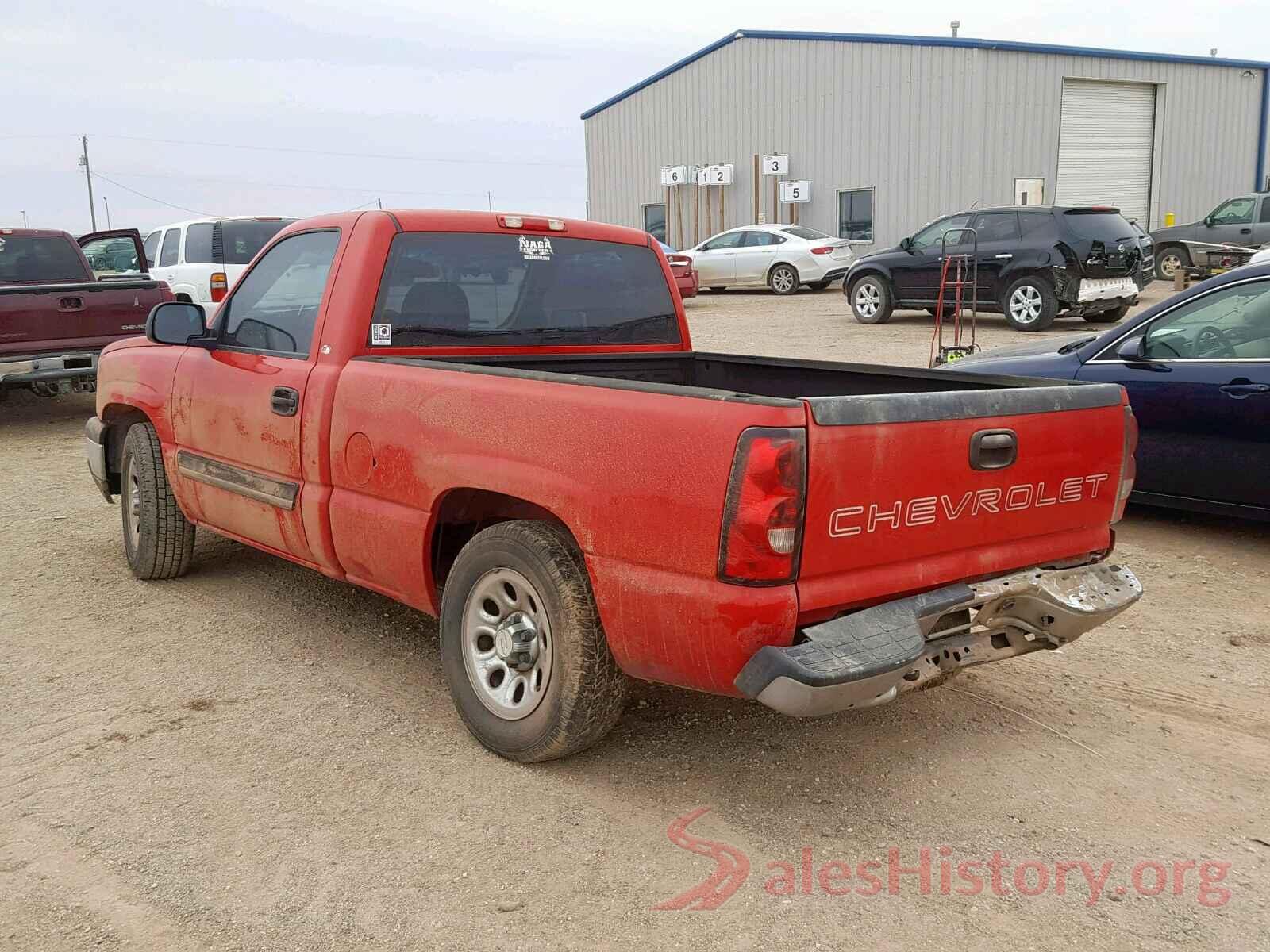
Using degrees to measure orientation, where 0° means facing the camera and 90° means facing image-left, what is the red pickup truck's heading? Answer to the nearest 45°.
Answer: approximately 135°

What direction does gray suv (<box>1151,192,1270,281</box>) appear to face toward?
to the viewer's left

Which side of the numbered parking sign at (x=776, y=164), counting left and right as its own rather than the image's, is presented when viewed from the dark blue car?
front

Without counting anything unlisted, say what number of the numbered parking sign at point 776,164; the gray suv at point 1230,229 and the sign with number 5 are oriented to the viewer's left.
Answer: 1

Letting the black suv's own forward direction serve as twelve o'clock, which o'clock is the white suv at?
The white suv is roughly at 10 o'clock from the black suv.

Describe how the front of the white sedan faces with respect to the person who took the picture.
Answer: facing away from the viewer and to the left of the viewer

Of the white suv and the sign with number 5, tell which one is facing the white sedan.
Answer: the sign with number 5

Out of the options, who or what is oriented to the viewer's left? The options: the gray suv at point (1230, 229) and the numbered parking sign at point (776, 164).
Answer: the gray suv

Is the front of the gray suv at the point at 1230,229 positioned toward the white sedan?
yes

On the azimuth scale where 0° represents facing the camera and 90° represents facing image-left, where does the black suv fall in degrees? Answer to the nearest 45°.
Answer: approximately 135°

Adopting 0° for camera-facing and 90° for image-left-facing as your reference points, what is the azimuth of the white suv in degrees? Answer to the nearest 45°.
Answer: approximately 135°
